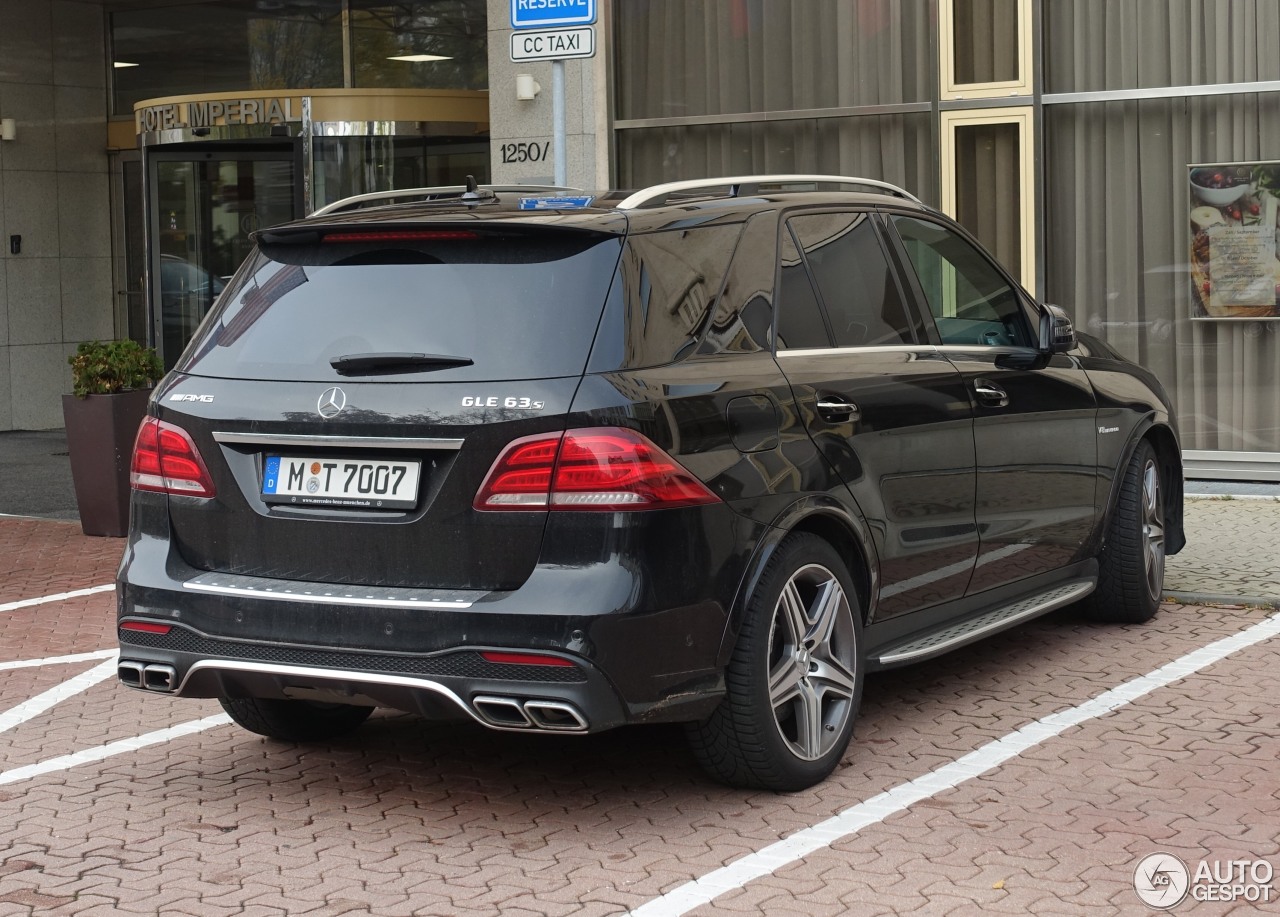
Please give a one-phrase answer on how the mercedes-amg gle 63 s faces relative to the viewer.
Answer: facing away from the viewer and to the right of the viewer

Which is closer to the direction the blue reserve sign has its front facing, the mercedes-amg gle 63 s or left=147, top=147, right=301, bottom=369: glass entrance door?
the mercedes-amg gle 63 s

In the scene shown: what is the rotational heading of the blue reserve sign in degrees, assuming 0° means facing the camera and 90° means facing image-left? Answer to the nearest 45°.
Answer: approximately 0°

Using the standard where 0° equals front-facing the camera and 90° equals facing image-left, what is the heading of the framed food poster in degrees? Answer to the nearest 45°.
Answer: approximately 0°

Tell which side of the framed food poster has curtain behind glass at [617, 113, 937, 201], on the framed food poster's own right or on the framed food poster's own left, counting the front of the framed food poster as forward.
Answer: on the framed food poster's own right

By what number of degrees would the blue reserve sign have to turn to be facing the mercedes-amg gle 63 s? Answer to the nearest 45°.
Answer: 0° — it already faces it

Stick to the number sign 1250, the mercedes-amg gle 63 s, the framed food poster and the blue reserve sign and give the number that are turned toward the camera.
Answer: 3
